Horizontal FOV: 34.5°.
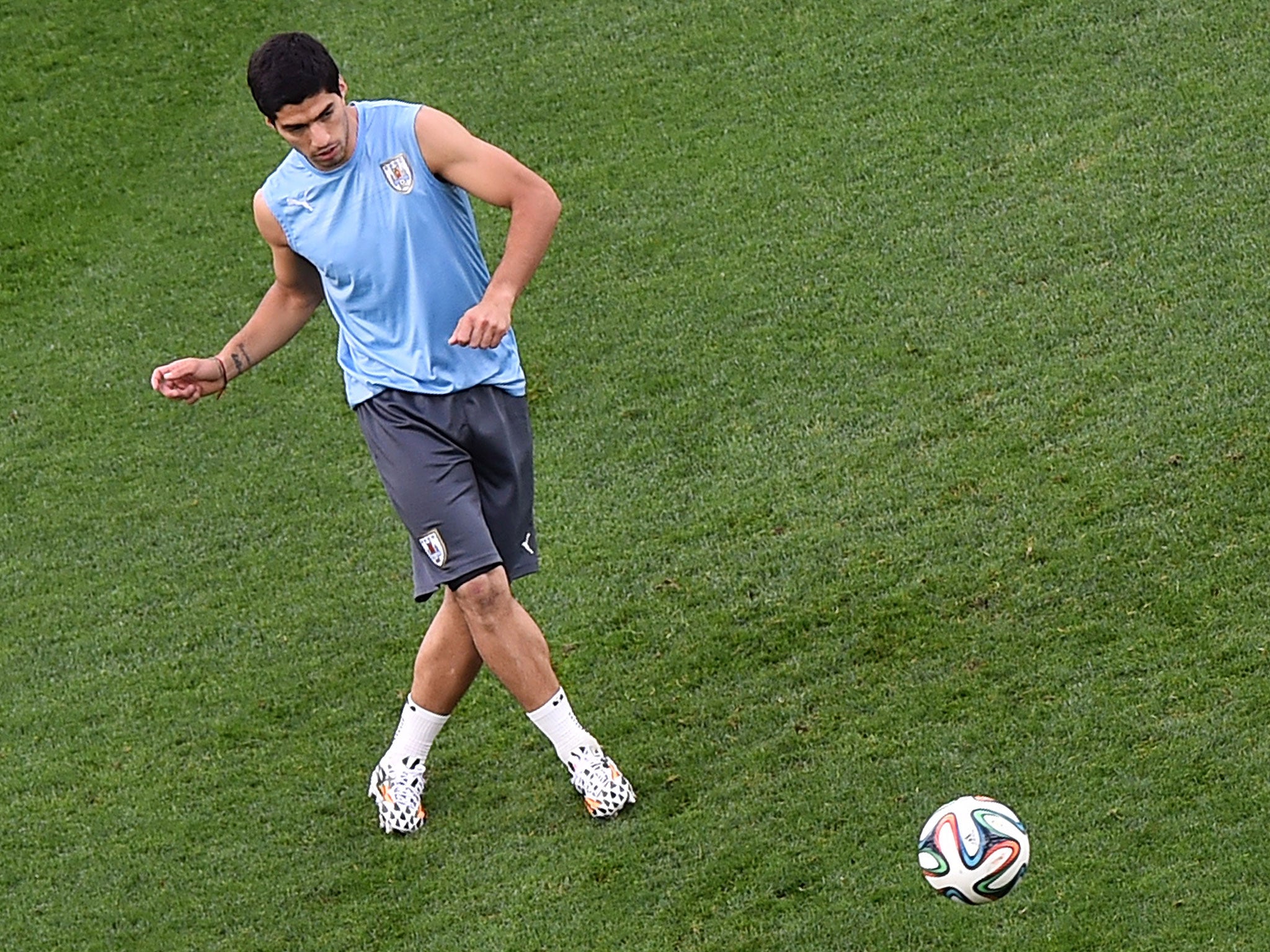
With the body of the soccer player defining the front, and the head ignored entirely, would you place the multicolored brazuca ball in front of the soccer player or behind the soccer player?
in front

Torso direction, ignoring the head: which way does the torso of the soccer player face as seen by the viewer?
toward the camera
